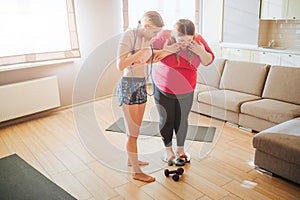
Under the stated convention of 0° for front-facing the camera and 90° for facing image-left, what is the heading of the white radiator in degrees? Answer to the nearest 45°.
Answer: approximately 315°

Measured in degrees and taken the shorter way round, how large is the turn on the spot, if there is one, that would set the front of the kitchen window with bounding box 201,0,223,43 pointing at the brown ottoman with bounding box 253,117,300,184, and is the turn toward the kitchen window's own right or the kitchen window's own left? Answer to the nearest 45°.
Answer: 0° — it already faces it

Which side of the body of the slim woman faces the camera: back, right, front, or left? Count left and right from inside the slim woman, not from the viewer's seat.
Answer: right

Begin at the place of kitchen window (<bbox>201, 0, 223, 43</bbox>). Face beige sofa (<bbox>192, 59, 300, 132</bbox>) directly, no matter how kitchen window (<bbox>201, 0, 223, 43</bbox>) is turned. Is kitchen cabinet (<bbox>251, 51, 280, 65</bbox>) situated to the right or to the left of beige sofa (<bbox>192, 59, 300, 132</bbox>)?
left

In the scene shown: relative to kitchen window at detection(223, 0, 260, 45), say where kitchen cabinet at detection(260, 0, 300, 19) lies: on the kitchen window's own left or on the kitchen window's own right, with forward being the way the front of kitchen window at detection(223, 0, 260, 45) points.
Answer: on the kitchen window's own left

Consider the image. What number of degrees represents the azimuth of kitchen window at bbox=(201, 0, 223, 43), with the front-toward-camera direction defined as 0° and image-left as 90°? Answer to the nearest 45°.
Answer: approximately 0°

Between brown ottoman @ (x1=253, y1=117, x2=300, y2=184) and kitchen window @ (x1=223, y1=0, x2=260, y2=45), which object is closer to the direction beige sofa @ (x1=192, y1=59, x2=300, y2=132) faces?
the brown ottoman

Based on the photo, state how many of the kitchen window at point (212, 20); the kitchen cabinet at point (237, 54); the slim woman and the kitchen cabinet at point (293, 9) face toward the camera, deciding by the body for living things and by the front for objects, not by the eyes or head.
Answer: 3

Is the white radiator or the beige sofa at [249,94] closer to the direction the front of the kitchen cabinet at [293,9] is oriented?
the beige sofa

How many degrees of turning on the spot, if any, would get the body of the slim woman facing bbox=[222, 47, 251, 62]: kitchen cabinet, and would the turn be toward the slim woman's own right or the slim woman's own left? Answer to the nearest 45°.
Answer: approximately 45° to the slim woman's own left

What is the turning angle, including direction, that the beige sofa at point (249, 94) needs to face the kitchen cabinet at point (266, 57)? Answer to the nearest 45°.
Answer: approximately 135° to its right

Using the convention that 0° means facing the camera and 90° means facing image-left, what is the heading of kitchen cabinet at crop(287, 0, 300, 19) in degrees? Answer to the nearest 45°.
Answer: approximately 0°
